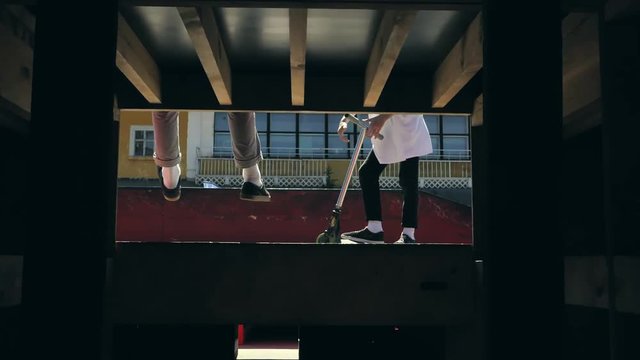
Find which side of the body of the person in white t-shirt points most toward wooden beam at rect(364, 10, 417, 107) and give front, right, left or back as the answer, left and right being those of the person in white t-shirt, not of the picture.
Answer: left

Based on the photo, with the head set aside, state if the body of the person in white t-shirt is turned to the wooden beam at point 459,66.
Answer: no

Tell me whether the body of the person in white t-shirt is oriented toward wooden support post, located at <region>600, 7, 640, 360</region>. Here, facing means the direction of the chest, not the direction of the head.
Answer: no

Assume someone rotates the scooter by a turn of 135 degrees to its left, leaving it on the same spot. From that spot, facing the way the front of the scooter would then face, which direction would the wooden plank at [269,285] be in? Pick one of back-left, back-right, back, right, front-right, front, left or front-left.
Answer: right

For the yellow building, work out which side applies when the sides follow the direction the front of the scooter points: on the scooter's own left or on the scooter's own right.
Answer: on the scooter's own right

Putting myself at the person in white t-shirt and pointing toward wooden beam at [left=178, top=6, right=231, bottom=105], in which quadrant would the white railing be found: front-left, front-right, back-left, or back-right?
back-right

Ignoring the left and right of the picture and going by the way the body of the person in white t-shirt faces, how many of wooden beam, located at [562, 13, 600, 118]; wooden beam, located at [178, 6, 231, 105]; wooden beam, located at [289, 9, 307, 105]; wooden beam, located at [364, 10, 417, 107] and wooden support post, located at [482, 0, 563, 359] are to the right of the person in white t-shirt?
0

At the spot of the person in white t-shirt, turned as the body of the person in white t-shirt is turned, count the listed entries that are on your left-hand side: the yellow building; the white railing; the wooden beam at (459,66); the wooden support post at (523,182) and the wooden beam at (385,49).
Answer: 3

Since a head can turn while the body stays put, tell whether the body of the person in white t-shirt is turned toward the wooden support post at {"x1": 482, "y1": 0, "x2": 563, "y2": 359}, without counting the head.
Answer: no

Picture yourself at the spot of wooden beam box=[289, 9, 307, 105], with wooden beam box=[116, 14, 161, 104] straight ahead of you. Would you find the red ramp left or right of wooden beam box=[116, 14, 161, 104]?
right

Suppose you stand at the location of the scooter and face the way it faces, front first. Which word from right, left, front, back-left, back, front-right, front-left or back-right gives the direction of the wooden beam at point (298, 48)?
front-left

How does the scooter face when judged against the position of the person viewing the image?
facing the viewer and to the left of the viewer

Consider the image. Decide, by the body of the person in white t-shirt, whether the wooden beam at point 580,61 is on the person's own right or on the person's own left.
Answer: on the person's own left

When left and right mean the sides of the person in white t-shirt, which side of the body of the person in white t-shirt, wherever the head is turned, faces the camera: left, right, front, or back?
left

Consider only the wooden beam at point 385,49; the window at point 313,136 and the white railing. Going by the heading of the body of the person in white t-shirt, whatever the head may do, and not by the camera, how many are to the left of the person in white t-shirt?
1

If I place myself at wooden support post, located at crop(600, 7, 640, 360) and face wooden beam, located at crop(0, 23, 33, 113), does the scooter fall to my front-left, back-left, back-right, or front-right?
front-right

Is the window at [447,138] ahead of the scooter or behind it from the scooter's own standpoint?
behind
